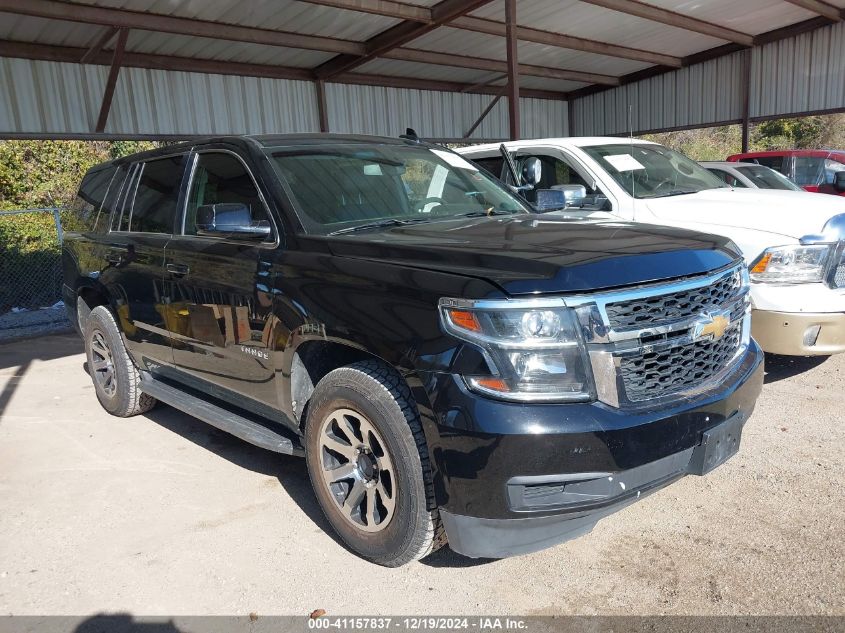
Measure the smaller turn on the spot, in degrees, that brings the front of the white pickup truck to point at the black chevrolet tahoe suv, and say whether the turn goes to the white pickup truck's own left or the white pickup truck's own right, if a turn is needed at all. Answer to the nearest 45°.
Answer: approximately 90° to the white pickup truck's own right

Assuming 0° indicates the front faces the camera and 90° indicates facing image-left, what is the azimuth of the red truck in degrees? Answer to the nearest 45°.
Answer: approximately 315°

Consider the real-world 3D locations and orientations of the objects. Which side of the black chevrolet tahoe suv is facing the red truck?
left
